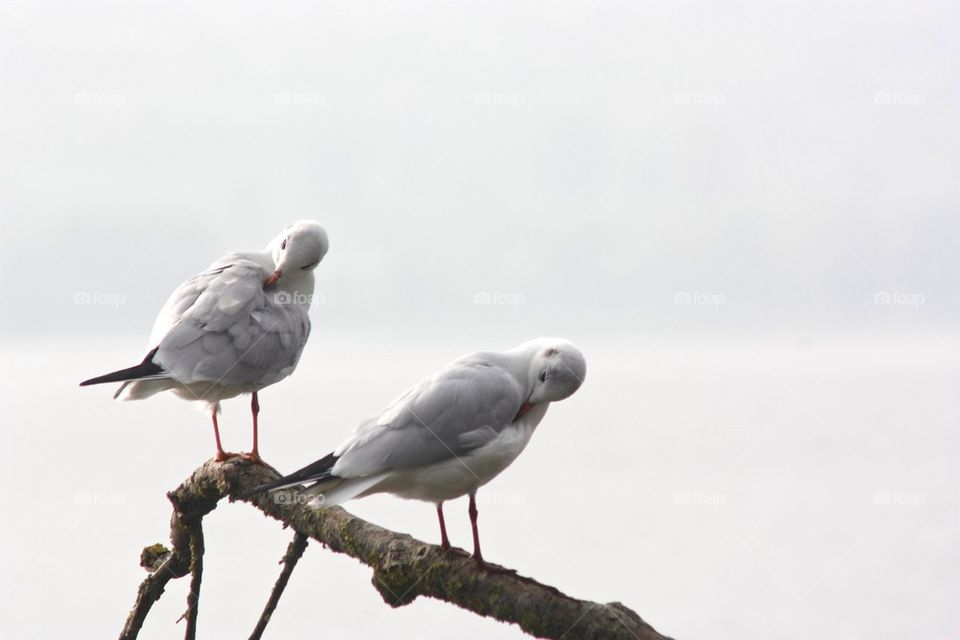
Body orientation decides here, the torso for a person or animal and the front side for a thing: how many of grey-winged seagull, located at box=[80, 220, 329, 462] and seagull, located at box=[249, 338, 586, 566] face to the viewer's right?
2

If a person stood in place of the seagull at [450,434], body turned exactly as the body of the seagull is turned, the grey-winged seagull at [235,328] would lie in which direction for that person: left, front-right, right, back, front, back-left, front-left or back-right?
back-left

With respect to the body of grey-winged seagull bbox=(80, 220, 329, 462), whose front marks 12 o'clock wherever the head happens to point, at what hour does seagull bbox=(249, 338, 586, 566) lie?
The seagull is roughly at 2 o'clock from the grey-winged seagull.

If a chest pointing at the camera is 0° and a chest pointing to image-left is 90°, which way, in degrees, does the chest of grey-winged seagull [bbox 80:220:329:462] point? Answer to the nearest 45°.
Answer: approximately 270°

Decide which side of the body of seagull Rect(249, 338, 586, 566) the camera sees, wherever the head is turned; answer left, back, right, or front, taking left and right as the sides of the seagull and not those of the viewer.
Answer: right
